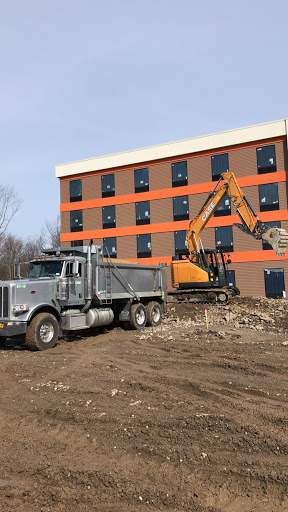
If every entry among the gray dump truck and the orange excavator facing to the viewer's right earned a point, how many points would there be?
1

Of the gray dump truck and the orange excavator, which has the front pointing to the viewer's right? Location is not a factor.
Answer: the orange excavator

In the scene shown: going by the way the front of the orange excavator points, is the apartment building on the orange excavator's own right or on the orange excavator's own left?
on the orange excavator's own left

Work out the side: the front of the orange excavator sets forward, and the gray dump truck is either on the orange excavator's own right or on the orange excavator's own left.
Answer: on the orange excavator's own right

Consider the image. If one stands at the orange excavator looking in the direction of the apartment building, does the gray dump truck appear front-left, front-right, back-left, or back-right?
back-left

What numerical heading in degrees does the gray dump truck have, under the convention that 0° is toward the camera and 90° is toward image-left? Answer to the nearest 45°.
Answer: approximately 45°

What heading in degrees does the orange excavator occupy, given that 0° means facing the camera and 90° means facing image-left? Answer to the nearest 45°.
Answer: approximately 270°

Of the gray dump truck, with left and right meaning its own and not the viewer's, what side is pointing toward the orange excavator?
back
